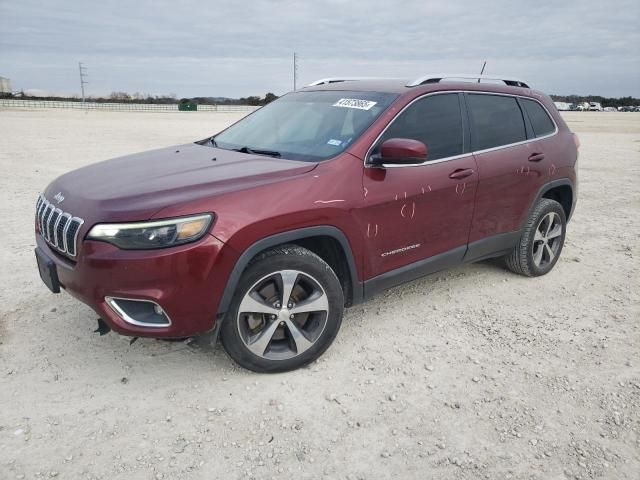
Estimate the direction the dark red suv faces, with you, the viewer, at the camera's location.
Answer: facing the viewer and to the left of the viewer
